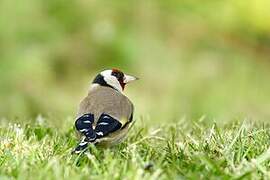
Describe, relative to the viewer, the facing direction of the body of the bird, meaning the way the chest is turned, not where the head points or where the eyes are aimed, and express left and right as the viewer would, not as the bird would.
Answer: facing away from the viewer and to the right of the viewer
